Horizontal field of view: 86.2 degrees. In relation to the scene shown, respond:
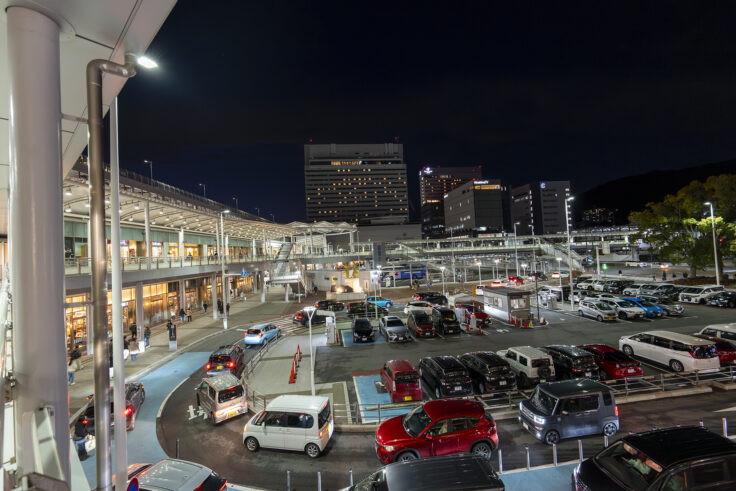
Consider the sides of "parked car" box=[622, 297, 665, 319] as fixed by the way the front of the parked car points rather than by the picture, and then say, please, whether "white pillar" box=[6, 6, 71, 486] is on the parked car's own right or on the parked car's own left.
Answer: on the parked car's own right

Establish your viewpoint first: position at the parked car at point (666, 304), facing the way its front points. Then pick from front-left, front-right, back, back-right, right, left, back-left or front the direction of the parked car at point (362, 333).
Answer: right

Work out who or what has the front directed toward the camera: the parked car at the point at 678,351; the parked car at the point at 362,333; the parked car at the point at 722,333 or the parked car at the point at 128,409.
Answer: the parked car at the point at 362,333

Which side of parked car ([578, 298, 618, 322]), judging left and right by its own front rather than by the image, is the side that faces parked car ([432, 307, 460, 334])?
right

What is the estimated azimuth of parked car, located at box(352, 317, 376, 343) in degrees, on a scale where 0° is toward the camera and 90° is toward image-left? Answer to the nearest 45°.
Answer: approximately 0°

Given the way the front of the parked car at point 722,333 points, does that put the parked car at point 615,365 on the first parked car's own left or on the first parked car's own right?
on the first parked car's own left

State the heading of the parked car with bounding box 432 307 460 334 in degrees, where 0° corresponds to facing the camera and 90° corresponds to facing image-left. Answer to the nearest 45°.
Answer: approximately 315°

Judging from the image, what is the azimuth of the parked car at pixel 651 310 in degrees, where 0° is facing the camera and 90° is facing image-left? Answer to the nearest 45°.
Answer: approximately 315°

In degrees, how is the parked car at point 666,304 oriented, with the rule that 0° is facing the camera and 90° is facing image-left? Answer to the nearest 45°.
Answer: approximately 315°

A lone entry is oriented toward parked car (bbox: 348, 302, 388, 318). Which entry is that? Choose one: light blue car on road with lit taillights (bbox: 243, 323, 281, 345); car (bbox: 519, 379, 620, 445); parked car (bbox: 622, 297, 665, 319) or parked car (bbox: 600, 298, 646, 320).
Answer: light blue car on road with lit taillights (bbox: 243, 323, 281, 345)

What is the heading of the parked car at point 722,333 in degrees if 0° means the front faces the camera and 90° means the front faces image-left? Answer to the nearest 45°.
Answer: approximately 135°

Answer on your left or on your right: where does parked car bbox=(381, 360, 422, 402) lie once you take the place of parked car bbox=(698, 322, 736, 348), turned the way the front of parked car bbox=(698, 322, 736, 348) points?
on your left

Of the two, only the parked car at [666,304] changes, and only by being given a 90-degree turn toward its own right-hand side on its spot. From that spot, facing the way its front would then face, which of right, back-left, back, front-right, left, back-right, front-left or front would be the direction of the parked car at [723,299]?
back
